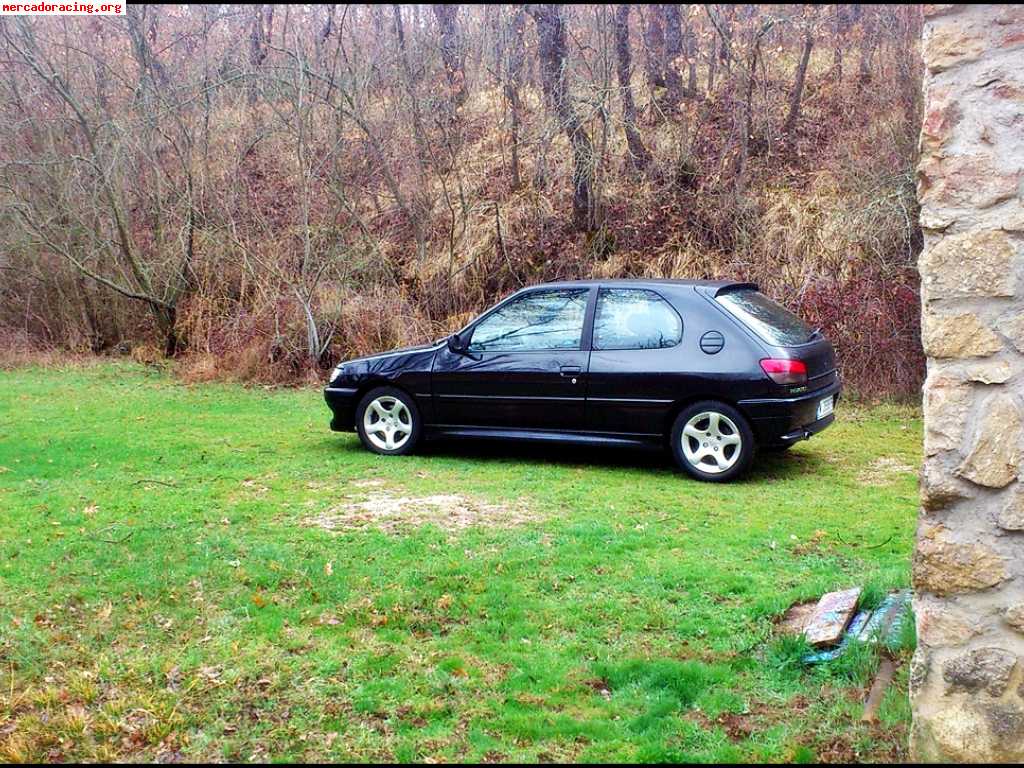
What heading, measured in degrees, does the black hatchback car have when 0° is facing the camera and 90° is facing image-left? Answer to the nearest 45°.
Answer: approximately 90°

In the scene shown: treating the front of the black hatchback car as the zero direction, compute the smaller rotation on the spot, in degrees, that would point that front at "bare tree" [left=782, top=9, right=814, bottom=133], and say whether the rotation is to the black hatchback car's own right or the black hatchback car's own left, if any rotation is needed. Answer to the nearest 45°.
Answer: approximately 90° to the black hatchback car's own right
